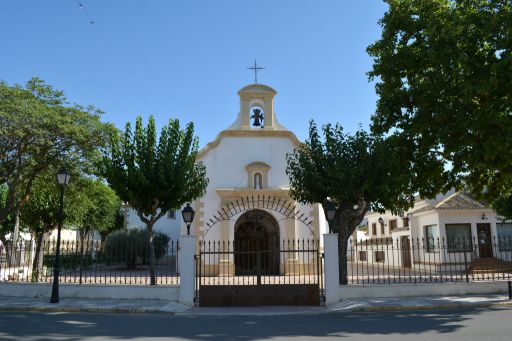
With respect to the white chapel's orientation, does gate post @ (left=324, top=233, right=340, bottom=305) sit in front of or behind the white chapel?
in front

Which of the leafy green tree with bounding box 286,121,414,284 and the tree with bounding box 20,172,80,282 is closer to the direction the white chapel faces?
the leafy green tree

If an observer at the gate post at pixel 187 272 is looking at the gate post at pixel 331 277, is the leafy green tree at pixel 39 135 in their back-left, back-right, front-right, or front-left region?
back-left

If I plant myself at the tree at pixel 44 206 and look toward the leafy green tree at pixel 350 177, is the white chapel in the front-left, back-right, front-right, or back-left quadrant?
front-left

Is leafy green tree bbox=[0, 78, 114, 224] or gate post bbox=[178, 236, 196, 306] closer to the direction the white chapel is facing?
the gate post

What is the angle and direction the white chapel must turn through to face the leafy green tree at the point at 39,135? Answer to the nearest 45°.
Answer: approximately 45° to its right

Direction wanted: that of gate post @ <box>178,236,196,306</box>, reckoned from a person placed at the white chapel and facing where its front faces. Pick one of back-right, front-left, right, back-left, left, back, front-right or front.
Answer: front

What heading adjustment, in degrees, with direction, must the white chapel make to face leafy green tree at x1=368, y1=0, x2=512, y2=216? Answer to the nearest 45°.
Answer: approximately 45° to its left

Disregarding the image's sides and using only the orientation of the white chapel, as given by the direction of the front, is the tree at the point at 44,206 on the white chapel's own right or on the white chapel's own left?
on the white chapel's own right

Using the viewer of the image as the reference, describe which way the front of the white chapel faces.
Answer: facing the viewer

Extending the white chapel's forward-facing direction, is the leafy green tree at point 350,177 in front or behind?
in front
